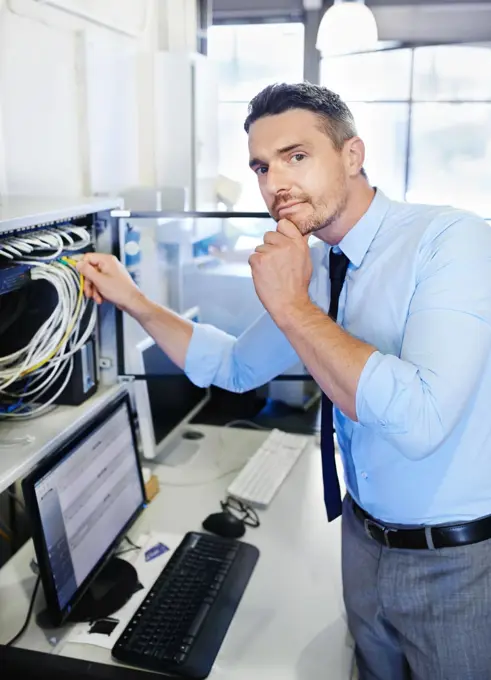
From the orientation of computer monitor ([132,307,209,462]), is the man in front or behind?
in front

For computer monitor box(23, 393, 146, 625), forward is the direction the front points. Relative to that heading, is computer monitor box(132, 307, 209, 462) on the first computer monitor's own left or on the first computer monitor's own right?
on the first computer monitor's own left

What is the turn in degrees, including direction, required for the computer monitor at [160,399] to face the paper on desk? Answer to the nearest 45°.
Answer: approximately 45° to its right
